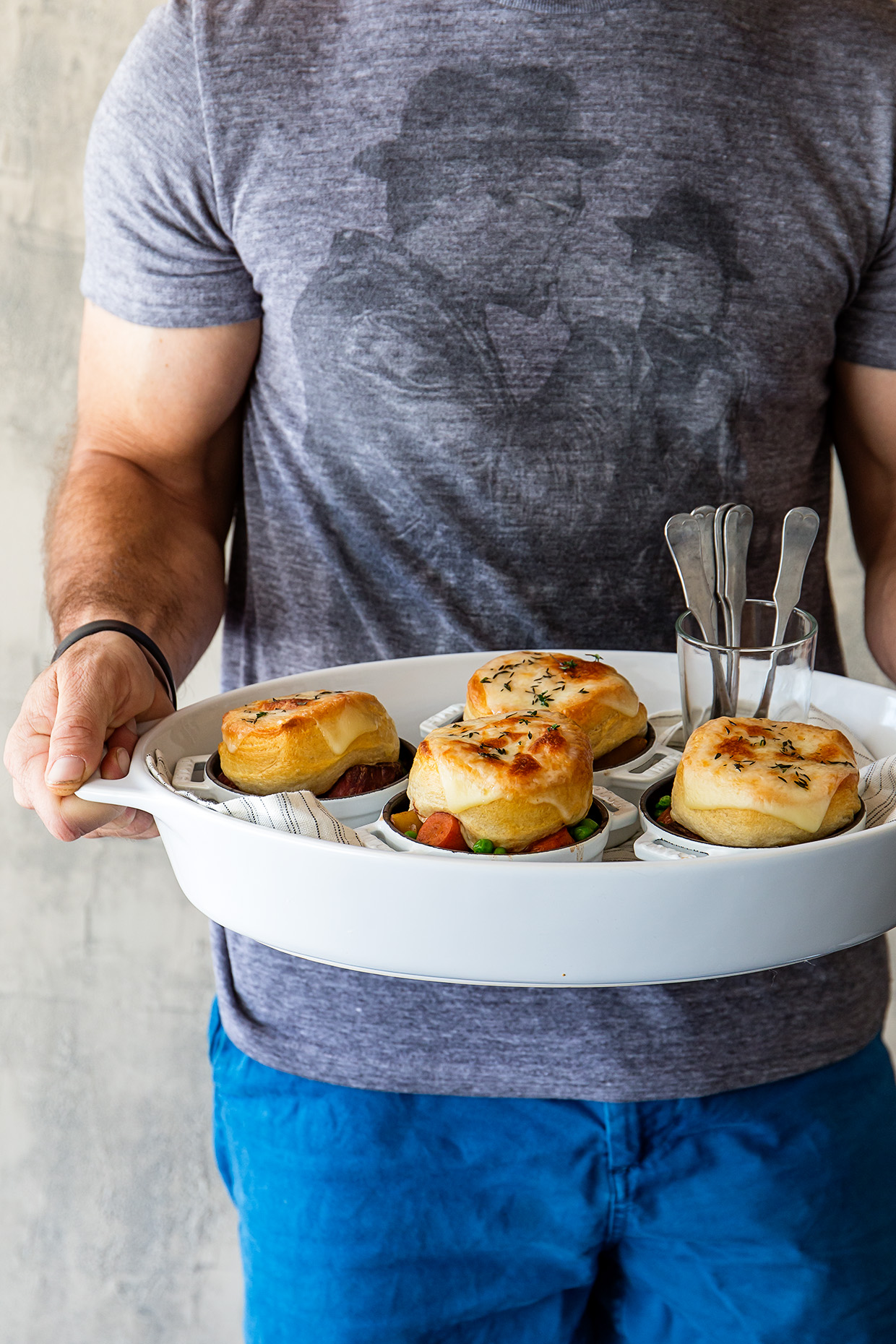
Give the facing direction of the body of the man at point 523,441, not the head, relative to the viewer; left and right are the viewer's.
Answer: facing the viewer
